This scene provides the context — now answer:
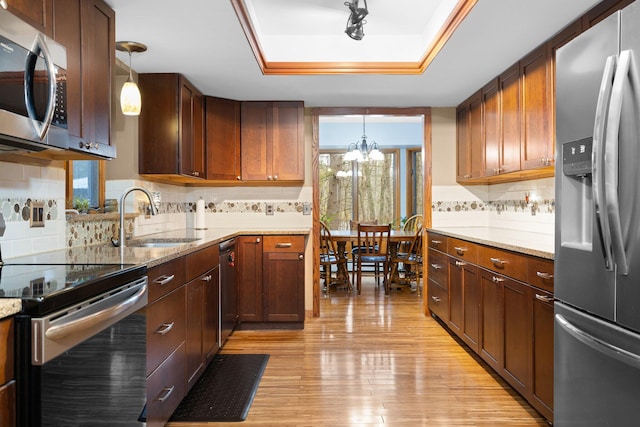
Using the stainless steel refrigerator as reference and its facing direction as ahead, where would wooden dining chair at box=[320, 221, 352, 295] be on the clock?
The wooden dining chair is roughly at 3 o'clock from the stainless steel refrigerator.

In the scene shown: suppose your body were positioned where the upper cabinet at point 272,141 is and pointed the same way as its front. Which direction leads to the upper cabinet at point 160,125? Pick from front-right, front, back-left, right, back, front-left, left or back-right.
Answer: front-right

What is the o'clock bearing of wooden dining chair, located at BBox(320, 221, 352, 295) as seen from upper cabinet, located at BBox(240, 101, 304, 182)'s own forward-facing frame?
The wooden dining chair is roughly at 7 o'clock from the upper cabinet.

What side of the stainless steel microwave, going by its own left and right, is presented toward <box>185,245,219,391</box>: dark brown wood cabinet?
left

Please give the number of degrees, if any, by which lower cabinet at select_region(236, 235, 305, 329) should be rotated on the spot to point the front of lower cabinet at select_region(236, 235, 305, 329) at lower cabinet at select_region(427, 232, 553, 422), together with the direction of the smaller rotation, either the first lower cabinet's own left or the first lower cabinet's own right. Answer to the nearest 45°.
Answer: approximately 45° to the first lower cabinet's own left

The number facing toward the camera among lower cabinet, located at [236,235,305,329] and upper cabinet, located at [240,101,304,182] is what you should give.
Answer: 2

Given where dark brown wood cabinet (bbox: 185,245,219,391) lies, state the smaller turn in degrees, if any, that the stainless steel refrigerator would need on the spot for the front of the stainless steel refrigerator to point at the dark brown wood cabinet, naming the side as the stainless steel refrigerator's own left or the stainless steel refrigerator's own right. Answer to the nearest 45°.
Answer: approximately 45° to the stainless steel refrigerator's own right

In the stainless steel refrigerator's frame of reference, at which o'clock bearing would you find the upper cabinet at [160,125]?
The upper cabinet is roughly at 2 o'clock from the stainless steel refrigerator.

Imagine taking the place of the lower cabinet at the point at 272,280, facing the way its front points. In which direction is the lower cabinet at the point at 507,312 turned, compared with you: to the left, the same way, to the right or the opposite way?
to the right

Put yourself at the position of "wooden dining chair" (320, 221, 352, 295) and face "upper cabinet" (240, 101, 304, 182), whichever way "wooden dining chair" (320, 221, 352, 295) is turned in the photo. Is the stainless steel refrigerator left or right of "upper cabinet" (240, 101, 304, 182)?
left

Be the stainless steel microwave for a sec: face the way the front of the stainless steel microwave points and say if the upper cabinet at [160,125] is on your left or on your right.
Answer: on your left

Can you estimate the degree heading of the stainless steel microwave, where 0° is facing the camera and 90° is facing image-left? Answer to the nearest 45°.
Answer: approximately 315°

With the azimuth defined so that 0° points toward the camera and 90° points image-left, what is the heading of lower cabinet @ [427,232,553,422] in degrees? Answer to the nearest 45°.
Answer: approximately 45°
